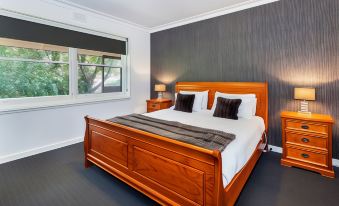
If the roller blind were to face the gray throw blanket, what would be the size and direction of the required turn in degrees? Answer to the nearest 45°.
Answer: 0° — it already faces it

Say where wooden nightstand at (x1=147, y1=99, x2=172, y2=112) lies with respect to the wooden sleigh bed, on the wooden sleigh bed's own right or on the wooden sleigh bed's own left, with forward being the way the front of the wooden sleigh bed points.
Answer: on the wooden sleigh bed's own right

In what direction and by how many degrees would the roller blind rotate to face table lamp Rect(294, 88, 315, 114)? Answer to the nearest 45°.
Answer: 0° — it already faces it

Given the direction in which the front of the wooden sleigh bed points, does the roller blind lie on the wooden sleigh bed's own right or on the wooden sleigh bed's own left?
on the wooden sleigh bed's own right

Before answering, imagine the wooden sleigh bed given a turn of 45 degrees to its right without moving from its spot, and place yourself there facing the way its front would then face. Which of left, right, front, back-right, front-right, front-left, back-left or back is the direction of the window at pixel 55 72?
front-right

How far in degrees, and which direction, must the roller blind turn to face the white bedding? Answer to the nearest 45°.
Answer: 0° — it already faces it

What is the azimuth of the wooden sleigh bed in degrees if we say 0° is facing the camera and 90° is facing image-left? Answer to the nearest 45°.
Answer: approximately 45°

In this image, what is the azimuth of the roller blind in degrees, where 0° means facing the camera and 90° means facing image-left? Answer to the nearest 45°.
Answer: approximately 315°
